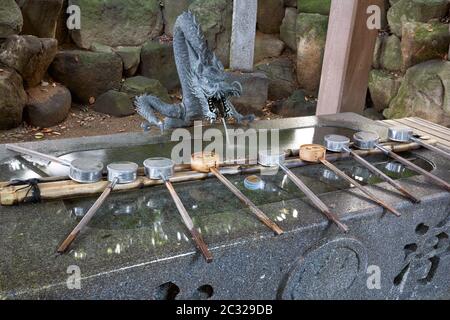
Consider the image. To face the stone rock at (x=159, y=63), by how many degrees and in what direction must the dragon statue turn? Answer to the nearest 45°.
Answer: approximately 135° to its left

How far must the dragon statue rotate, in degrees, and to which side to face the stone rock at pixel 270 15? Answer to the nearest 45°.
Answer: approximately 135° to its left

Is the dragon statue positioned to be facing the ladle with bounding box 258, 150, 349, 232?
yes

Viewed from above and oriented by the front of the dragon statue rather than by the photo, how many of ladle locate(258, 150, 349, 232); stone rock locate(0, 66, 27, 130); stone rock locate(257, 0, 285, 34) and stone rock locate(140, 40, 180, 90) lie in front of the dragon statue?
1

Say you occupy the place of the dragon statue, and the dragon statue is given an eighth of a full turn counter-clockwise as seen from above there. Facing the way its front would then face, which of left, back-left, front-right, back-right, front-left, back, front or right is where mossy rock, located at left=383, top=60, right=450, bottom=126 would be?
front-left

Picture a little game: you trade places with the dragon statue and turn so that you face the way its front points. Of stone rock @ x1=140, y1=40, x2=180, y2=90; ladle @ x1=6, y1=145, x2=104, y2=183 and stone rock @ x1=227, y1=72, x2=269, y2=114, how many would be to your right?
1

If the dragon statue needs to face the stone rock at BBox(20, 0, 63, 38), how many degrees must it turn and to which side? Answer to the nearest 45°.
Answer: approximately 180°

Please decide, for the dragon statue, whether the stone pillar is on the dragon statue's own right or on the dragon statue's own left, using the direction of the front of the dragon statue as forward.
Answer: on the dragon statue's own left

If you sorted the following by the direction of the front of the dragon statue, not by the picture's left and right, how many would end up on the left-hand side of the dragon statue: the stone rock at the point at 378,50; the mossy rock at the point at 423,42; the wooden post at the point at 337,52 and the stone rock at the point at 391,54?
4

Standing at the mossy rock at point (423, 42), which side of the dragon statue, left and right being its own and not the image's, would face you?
left

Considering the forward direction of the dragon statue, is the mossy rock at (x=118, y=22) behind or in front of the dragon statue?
behind

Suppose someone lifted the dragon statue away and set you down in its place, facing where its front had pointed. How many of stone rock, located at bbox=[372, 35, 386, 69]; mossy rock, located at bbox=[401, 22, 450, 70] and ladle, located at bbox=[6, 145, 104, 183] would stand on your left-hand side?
2

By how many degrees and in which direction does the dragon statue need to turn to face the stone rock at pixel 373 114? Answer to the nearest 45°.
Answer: approximately 90° to its left

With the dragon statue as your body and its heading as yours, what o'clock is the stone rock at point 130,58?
The stone rock is roughly at 7 o'clock from the dragon statue.

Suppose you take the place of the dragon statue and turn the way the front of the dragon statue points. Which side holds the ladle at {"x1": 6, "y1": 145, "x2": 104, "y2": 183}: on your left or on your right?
on your right

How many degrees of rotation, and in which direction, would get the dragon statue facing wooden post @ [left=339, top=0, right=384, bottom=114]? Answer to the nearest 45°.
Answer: approximately 90° to its left

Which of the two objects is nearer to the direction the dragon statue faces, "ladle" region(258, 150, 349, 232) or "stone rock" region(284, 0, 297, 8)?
the ladle
